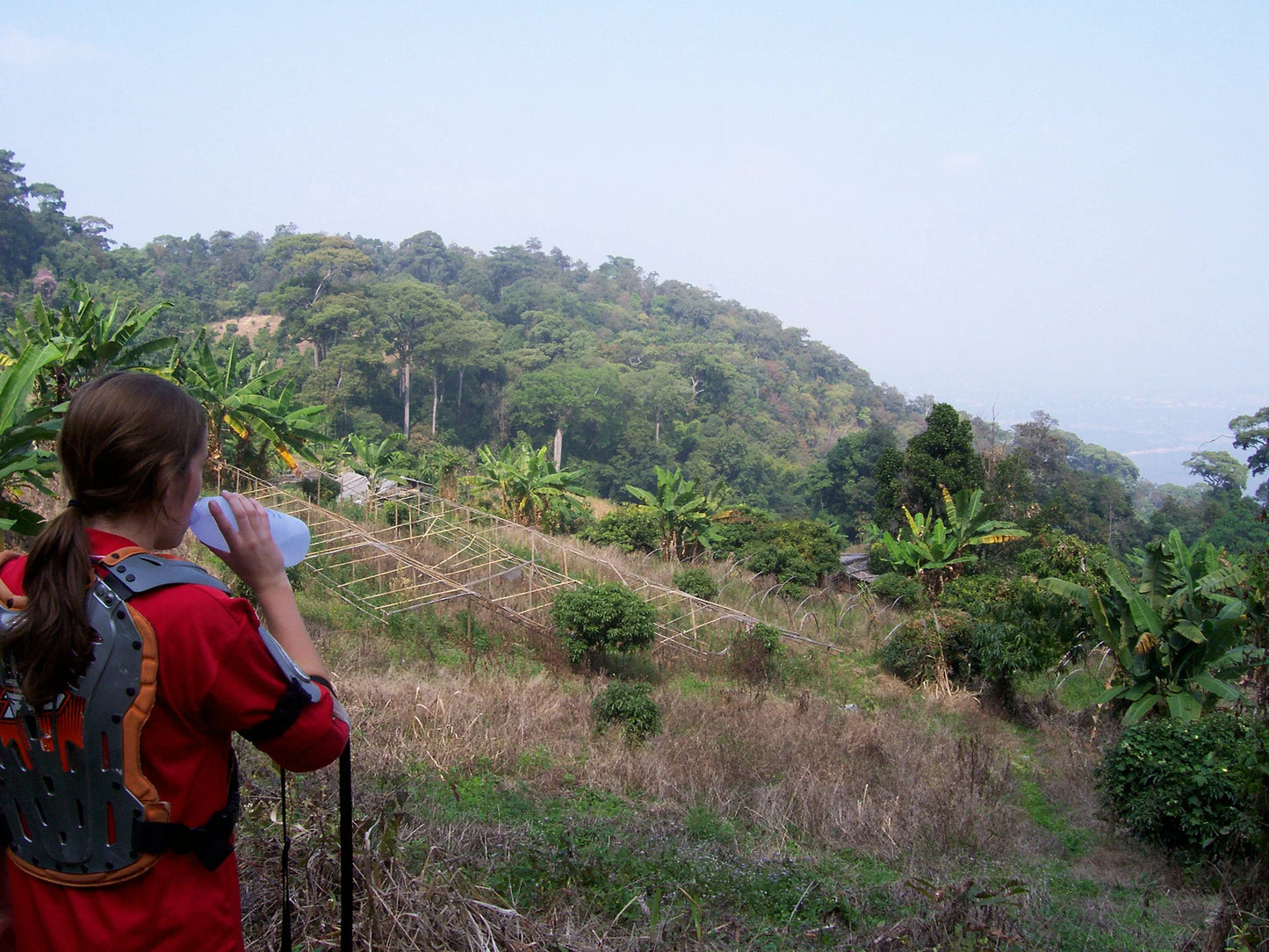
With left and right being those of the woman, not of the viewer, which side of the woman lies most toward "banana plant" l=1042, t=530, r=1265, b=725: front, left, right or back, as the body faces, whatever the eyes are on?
front

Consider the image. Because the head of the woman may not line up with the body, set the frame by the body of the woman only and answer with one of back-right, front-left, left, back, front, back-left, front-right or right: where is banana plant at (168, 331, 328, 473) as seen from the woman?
front-left

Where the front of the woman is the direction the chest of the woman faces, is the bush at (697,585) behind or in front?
in front

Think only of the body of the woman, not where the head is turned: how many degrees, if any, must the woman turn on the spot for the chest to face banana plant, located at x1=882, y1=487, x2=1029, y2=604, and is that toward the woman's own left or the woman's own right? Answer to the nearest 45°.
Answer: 0° — they already face it

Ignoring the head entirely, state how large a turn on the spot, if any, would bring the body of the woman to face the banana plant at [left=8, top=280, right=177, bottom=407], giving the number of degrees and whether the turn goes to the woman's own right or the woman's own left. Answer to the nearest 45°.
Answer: approximately 45° to the woman's own left

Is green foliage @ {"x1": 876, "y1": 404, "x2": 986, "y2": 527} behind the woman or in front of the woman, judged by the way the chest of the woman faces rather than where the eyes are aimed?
in front

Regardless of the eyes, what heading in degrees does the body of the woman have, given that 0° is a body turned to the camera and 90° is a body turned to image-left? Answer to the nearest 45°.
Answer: approximately 225°

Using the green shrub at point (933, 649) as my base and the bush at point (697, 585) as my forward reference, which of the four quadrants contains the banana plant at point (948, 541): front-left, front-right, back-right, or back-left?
front-right

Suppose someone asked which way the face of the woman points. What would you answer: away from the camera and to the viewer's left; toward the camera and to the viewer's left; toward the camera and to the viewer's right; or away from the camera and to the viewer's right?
away from the camera and to the viewer's right

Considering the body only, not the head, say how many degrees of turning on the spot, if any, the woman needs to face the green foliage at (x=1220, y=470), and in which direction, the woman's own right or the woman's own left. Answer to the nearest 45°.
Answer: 0° — they already face it

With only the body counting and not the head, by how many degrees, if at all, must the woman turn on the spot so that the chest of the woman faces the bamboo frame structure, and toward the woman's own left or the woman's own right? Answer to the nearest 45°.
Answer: approximately 45° to the woman's own left

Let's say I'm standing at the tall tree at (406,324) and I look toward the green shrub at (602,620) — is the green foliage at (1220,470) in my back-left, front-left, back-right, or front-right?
front-left

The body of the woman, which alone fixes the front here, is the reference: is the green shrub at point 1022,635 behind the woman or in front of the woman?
in front
